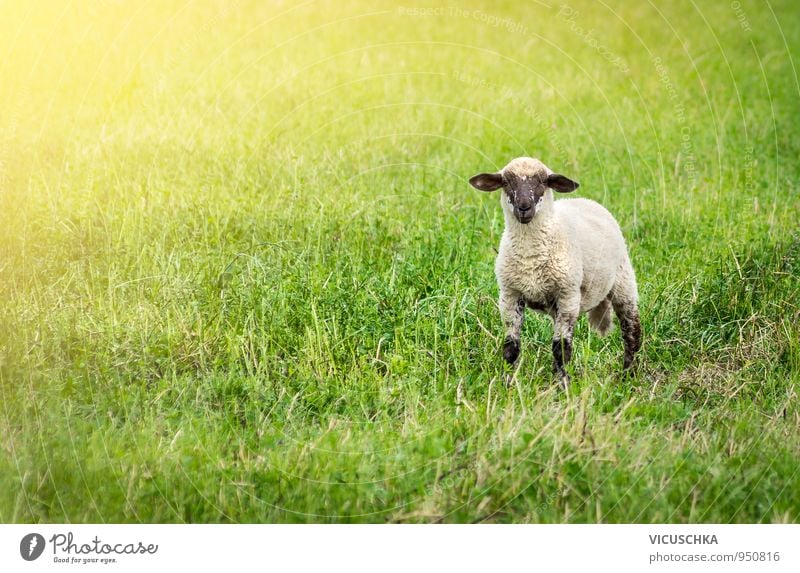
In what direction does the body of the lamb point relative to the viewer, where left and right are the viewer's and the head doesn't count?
facing the viewer and to the left of the viewer
